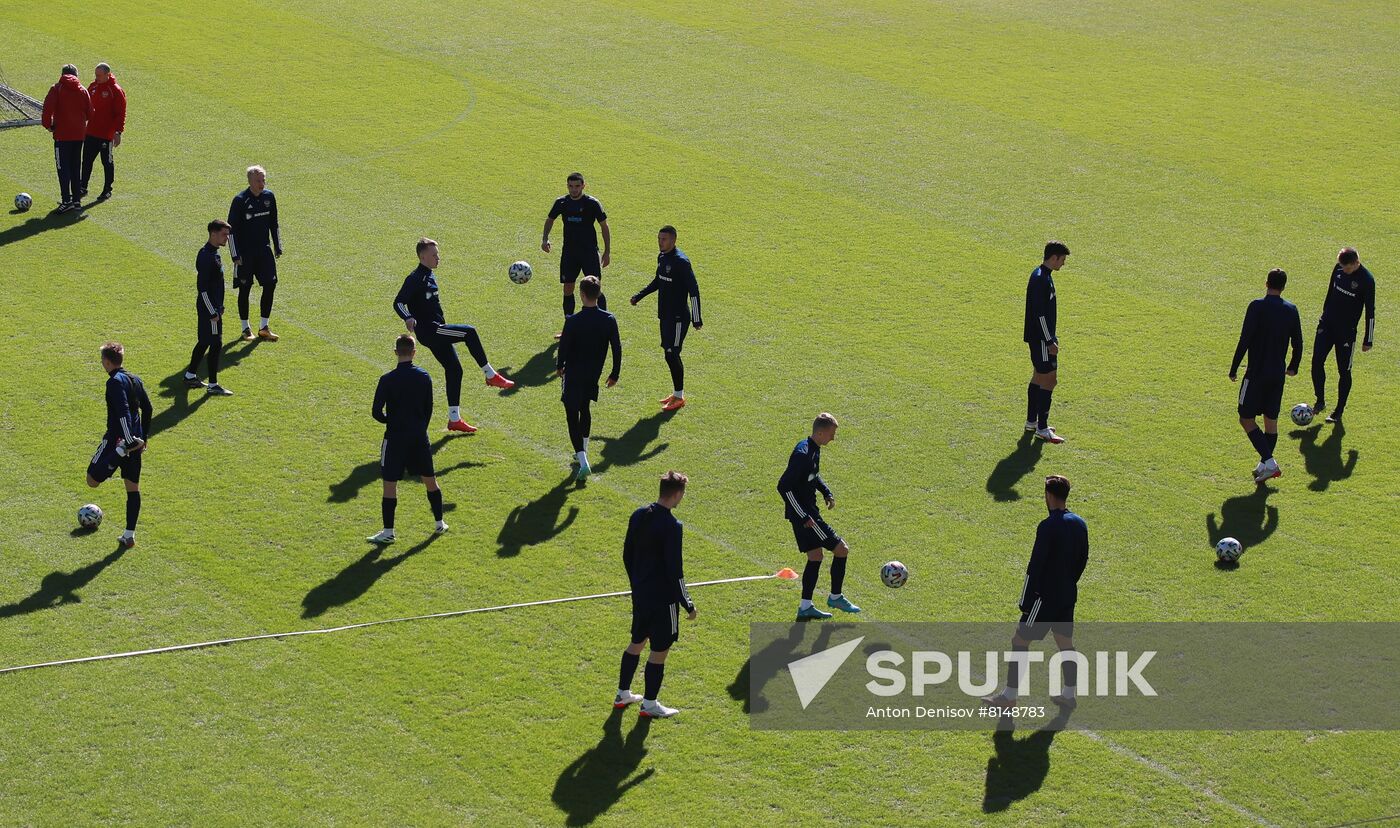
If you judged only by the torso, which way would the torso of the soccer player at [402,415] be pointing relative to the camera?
away from the camera

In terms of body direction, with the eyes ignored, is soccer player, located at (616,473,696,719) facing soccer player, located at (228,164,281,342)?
no

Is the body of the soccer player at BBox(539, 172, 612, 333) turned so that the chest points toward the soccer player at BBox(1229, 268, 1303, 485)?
no

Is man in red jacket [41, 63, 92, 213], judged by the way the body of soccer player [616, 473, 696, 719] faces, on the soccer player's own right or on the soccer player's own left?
on the soccer player's own left

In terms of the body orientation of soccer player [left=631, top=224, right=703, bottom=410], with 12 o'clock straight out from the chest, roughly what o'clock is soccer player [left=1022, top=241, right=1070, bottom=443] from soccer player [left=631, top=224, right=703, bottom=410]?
soccer player [left=1022, top=241, right=1070, bottom=443] is roughly at 8 o'clock from soccer player [left=631, top=224, right=703, bottom=410].

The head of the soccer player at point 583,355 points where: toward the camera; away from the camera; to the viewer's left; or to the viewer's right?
away from the camera

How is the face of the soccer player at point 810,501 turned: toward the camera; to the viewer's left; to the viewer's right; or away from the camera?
to the viewer's right

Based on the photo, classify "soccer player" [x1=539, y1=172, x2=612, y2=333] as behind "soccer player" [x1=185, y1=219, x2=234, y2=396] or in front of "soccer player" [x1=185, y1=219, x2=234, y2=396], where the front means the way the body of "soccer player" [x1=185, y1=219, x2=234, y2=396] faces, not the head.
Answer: in front

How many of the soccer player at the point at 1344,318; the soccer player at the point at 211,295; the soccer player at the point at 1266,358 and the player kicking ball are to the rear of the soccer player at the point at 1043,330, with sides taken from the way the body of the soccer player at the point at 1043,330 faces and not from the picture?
2

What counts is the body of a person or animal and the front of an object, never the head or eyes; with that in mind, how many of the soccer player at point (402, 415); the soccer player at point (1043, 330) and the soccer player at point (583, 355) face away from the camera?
2

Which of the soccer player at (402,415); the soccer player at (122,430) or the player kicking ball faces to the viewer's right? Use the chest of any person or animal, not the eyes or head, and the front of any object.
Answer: the player kicking ball

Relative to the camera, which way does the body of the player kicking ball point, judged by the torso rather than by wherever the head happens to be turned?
to the viewer's right

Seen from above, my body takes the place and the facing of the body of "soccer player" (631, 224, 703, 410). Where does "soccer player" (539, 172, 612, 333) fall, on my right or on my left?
on my right

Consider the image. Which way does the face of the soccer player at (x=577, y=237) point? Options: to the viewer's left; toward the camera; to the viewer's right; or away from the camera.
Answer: toward the camera

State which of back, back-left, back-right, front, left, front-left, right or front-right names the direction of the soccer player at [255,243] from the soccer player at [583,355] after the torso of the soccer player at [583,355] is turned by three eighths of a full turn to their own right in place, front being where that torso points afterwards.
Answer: back

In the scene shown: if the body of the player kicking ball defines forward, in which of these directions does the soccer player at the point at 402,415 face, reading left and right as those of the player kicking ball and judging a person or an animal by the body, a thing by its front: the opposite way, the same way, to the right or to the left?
to the left

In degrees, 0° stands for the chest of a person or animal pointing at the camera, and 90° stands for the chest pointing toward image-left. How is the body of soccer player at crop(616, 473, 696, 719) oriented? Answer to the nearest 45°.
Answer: approximately 225°

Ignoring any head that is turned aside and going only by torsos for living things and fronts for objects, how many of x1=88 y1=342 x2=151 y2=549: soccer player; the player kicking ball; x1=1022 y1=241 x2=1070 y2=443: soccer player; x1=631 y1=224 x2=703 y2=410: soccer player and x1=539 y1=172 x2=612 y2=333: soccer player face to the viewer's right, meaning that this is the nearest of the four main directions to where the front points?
2
